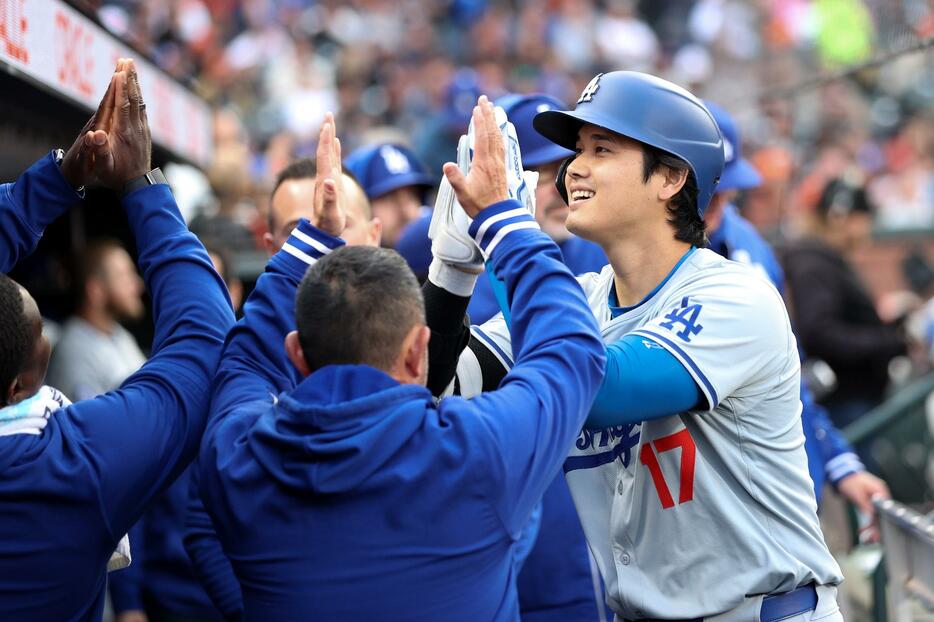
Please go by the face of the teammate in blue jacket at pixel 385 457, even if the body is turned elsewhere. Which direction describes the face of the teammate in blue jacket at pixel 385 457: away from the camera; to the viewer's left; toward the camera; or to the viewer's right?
away from the camera

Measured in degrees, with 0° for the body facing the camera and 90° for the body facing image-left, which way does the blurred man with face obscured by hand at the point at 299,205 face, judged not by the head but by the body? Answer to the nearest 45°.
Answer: approximately 0°

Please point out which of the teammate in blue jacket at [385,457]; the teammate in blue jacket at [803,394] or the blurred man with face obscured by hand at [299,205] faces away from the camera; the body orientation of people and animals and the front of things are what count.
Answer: the teammate in blue jacket at [385,457]

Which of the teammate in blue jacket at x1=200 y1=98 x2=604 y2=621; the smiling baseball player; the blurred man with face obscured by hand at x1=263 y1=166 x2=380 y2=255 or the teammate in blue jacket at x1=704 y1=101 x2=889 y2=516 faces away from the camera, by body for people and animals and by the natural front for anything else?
the teammate in blue jacket at x1=200 y1=98 x2=604 y2=621

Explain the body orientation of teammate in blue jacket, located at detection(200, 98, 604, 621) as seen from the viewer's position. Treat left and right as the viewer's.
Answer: facing away from the viewer

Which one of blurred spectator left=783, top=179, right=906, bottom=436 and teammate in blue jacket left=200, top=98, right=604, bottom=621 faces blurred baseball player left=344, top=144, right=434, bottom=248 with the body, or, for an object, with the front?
the teammate in blue jacket

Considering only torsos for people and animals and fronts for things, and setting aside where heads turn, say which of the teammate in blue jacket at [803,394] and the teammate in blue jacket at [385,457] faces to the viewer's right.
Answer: the teammate in blue jacket at [803,394]

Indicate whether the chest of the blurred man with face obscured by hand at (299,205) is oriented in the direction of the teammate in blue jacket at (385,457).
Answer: yes
